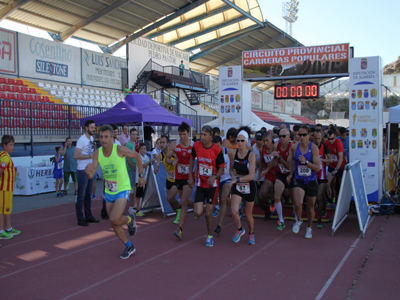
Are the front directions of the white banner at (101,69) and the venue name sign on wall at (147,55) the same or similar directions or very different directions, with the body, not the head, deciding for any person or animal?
same or similar directions

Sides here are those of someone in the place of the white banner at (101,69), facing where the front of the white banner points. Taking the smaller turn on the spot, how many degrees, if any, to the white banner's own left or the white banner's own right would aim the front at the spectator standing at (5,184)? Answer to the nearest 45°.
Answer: approximately 45° to the white banner's own right

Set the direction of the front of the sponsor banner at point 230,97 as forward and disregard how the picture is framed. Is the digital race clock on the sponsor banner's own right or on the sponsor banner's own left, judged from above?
on the sponsor banner's own left

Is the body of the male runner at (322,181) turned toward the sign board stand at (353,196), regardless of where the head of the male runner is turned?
no

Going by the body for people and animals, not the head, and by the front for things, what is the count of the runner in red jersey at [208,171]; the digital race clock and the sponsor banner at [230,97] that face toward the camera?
3

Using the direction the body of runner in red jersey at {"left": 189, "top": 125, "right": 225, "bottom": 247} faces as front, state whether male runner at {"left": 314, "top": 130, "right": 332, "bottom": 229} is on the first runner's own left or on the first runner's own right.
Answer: on the first runner's own left

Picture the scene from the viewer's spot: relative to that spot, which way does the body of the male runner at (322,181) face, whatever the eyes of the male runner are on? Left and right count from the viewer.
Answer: facing the viewer and to the left of the viewer

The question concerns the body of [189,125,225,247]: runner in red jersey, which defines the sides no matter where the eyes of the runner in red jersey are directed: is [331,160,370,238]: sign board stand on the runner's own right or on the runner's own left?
on the runner's own left

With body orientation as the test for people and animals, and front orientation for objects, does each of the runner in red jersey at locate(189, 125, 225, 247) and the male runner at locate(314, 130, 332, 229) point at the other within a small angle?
no

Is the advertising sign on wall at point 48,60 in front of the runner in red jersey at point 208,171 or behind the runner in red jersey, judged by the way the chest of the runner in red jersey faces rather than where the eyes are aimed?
behind

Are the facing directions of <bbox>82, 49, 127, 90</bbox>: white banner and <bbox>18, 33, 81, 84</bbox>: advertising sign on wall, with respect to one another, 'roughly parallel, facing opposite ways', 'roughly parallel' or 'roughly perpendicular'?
roughly parallel

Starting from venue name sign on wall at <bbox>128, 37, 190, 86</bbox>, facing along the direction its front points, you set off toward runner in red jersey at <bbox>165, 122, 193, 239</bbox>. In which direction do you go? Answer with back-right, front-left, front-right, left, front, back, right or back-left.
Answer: front-right

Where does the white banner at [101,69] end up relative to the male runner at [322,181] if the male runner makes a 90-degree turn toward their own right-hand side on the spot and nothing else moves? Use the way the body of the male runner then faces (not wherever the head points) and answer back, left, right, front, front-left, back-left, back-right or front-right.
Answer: front

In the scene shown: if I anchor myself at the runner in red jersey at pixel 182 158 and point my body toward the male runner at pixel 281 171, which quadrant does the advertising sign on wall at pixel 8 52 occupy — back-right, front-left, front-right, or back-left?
back-left

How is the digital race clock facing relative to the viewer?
toward the camera

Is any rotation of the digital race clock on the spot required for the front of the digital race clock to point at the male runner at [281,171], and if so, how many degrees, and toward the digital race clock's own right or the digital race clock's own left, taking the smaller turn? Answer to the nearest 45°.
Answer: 0° — it already faces them

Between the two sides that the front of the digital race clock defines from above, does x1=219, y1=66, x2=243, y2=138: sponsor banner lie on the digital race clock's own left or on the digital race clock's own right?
on the digital race clock's own right
